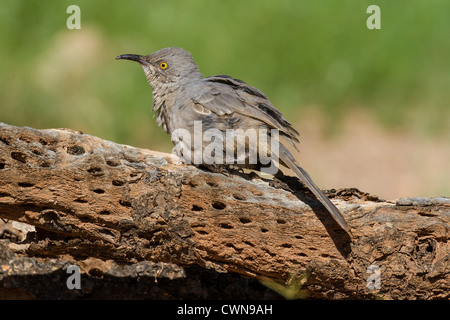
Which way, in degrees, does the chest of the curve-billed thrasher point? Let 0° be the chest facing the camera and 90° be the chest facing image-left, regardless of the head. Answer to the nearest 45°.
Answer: approximately 90°
